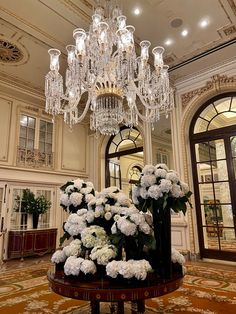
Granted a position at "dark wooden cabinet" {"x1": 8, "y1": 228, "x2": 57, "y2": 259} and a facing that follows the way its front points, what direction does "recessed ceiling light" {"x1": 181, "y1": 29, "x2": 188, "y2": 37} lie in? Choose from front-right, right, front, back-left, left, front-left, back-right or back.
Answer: front

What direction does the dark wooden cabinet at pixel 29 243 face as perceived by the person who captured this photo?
facing the viewer and to the right of the viewer

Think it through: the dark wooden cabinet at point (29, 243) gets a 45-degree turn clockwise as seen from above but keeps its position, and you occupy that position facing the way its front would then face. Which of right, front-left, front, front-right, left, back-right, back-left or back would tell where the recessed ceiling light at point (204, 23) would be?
front-left
